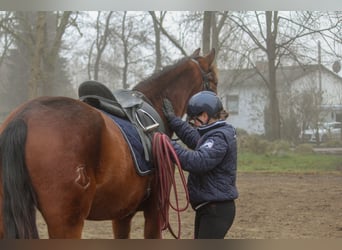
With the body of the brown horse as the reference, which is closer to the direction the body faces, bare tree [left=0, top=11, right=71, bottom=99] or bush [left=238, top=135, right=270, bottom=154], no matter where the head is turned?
the bush

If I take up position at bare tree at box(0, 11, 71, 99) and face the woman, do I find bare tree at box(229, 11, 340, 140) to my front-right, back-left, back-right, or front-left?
front-left

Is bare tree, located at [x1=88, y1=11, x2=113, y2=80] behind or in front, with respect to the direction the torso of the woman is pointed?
in front

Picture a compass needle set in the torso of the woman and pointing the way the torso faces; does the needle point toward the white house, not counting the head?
no

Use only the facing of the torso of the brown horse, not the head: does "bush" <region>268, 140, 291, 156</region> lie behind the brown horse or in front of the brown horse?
in front

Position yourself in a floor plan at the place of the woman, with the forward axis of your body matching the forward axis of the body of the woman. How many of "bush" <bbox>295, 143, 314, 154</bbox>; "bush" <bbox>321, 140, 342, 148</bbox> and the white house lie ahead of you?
0

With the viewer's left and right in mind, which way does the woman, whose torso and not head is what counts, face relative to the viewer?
facing to the left of the viewer

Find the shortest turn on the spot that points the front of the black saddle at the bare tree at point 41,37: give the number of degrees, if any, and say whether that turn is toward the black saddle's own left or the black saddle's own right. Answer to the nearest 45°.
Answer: approximately 90° to the black saddle's own left

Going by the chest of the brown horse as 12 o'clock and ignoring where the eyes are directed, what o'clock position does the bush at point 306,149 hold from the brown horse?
The bush is roughly at 1 o'clock from the brown horse.

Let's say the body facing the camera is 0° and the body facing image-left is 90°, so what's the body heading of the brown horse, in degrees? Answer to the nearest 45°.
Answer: approximately 225°

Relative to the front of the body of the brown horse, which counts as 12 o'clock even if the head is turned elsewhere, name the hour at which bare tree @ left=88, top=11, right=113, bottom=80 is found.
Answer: The bare tree is roughly at 11 o'clock from the brown horse.

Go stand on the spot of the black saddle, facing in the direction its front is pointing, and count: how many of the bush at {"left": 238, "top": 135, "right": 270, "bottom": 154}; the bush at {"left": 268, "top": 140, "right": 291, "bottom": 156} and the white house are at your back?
0

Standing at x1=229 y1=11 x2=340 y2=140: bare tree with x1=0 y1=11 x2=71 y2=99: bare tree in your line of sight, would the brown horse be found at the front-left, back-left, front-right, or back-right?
front-left

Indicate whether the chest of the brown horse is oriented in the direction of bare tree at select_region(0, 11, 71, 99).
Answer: no

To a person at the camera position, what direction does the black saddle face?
facing away from the viewer and to the right of the viewer
